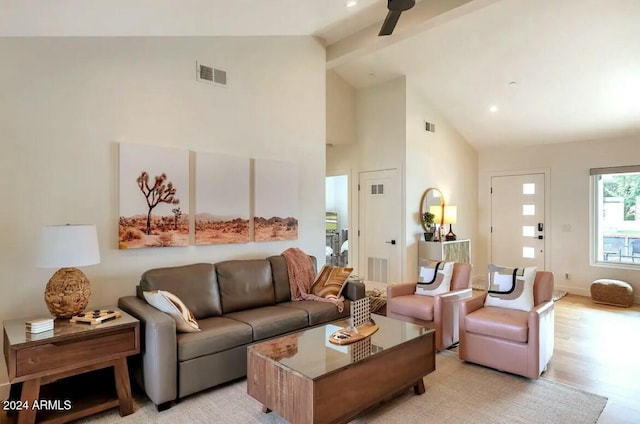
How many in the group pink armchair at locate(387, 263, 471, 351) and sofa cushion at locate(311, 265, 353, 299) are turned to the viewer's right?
0

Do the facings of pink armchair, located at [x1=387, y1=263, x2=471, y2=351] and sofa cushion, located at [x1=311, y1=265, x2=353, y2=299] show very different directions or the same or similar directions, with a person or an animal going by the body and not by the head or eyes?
same or similar directions

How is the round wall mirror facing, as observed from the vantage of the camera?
facing the viewer and to the right of the viewer

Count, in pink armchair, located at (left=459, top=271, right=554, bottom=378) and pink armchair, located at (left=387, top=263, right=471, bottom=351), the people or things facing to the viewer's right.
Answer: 0

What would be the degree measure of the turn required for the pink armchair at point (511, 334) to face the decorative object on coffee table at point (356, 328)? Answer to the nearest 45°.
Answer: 0° — it already faces it

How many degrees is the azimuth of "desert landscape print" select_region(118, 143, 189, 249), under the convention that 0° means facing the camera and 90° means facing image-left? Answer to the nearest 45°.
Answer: approximately 315°

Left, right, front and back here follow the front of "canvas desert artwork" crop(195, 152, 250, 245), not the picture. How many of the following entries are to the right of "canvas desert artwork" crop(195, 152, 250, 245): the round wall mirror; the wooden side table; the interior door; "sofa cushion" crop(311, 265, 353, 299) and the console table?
1

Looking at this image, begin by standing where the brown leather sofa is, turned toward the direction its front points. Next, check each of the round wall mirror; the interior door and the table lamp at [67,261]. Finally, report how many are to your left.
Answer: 2

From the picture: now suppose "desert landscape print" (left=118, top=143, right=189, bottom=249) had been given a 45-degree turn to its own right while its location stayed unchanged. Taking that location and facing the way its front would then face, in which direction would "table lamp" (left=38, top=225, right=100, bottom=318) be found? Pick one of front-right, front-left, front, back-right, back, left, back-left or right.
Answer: front-right

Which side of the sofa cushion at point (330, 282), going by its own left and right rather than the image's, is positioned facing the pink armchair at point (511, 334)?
left

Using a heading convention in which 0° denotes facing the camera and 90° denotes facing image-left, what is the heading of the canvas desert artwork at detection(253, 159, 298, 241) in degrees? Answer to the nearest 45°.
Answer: approximately 315°

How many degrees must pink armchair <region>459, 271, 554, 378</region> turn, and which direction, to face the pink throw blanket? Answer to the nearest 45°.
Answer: approximately 45° to its right

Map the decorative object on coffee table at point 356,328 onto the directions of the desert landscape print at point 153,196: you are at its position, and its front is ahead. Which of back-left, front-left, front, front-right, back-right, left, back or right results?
front

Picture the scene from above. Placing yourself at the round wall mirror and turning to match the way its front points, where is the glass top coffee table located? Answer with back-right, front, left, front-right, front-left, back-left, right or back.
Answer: front-right

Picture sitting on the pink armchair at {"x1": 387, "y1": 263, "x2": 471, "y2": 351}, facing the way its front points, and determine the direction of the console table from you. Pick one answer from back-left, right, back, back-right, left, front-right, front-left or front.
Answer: back-right

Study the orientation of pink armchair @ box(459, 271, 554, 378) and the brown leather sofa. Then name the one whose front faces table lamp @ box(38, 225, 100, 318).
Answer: the pink armchair

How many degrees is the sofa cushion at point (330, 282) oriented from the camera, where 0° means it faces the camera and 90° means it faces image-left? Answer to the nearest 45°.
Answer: approximately 45°

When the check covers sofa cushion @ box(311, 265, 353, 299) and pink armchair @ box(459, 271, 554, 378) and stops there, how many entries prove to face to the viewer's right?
0

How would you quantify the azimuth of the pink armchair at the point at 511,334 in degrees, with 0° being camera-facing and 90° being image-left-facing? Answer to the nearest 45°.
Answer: approximately 45°

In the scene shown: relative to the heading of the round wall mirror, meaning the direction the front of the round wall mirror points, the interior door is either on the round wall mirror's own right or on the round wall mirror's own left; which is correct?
on the round wall mirror's own right

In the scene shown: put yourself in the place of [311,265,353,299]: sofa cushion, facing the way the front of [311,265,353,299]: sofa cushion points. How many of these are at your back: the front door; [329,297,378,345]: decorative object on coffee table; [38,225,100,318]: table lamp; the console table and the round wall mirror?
3
